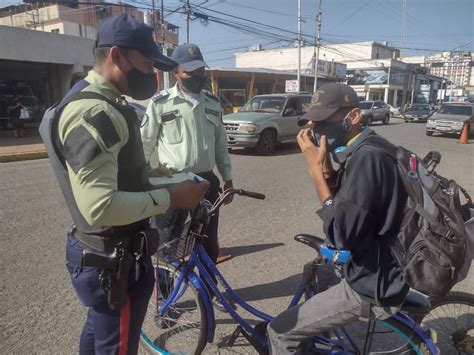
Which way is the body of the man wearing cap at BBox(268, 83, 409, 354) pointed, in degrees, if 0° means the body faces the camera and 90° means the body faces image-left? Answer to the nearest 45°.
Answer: approximately 90°

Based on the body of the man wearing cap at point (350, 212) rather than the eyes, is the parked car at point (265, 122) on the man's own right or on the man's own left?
on the man's own right

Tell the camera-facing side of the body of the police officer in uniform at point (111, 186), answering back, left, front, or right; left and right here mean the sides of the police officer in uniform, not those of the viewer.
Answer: right

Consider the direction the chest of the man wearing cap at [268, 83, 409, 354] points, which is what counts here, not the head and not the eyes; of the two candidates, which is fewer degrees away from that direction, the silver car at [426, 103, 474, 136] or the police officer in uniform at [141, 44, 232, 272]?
the police officer in uniform

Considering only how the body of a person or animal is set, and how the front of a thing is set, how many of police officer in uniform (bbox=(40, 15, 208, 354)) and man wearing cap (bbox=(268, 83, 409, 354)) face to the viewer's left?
1

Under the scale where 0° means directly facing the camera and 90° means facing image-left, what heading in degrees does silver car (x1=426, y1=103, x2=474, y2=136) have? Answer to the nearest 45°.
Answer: approximately 45°

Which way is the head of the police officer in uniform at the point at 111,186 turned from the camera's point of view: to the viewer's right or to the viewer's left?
to the viewer's right

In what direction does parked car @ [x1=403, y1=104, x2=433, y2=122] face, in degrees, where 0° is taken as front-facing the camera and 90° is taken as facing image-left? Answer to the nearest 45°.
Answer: approximately 45°
